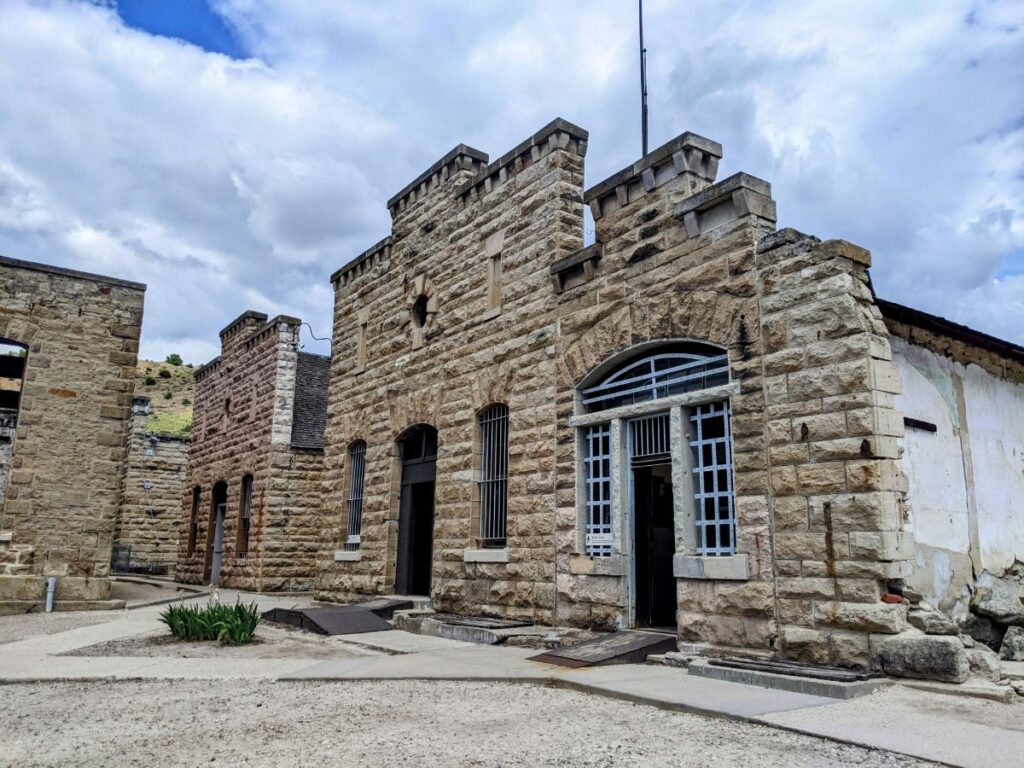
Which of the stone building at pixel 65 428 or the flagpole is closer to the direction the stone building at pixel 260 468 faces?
the stone building

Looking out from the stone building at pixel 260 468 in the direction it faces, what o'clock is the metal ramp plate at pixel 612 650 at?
The metal ramp plate is roughly at 10 o'clock from the stone building.

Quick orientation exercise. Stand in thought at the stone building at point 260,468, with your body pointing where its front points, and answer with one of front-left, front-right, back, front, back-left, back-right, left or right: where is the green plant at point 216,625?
front-left

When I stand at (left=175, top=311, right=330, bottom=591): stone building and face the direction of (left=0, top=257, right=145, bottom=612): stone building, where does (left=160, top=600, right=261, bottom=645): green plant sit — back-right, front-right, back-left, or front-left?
front-left

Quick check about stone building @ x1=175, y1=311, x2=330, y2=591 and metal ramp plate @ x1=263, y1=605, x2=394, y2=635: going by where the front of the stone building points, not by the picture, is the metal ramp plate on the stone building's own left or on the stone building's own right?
on the stone building's own left

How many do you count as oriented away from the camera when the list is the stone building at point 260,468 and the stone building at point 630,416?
0

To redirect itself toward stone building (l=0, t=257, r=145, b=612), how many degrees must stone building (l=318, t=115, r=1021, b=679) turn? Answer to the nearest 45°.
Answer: approximately 45° to its right

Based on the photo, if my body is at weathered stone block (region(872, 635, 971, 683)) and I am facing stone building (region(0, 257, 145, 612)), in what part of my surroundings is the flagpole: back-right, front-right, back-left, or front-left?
front-right

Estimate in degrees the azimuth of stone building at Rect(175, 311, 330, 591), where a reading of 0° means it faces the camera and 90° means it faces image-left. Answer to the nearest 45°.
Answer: approximately 45°

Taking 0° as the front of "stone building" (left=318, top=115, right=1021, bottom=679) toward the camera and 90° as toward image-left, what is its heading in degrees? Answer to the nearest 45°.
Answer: approximately 45°

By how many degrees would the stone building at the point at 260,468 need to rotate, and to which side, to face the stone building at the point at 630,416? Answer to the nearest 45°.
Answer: approximately 45° to its left

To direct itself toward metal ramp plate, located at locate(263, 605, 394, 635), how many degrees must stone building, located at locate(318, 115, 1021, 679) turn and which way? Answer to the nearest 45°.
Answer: approximately 45° to its right

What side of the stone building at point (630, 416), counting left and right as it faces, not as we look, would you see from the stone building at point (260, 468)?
right

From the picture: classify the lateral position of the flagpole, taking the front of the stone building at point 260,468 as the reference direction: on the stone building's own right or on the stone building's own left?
on the stone building's own left
